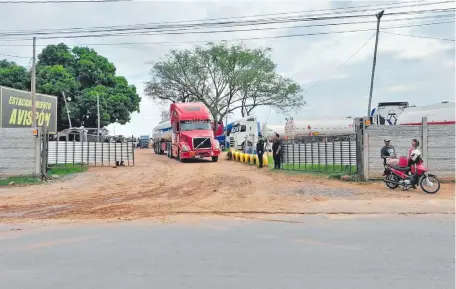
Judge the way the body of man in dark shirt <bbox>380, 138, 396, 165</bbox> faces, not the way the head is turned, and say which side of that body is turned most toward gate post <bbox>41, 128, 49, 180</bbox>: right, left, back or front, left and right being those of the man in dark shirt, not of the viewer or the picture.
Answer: right

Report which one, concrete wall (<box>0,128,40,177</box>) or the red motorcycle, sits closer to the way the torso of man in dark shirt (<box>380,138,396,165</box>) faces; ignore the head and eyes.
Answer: the red motorcycle

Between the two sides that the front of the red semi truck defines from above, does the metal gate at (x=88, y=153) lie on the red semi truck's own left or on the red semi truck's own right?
on the red semi truck's own right

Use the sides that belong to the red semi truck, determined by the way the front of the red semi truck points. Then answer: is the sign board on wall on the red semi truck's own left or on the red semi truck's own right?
on the red semi truck's own right

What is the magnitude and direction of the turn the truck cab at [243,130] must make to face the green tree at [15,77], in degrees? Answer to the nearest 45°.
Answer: approximately 45° to its right
